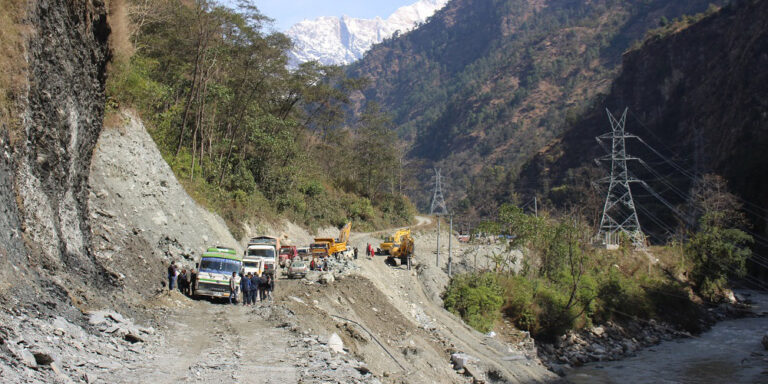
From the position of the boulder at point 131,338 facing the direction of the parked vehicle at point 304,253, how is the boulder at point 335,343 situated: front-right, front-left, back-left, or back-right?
front-right

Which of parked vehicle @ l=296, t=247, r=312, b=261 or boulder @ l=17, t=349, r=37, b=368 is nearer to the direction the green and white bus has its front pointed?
the boulder

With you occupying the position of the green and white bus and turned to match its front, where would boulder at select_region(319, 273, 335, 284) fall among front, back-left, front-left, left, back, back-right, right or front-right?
back-left

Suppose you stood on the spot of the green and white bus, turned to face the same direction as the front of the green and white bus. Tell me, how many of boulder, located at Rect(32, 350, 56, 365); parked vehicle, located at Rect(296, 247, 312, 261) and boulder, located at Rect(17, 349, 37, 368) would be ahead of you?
2

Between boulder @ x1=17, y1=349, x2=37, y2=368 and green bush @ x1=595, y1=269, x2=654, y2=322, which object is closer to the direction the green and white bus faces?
the boulder

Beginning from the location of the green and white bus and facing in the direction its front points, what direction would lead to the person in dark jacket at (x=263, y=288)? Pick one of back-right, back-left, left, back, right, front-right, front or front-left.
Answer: left

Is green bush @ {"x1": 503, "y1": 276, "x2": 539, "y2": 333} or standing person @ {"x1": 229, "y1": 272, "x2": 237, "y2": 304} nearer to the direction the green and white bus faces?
the standing person

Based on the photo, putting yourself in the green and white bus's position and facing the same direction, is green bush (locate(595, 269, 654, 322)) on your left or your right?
on your left

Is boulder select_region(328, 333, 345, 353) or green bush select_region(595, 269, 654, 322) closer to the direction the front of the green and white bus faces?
the boulder

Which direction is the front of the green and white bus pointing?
toward the camera

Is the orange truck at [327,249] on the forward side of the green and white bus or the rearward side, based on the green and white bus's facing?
on the rearward side

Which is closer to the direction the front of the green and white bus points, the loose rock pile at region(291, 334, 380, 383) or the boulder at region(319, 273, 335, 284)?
the loose rock pile

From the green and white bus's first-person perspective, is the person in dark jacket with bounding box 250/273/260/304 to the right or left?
on its left

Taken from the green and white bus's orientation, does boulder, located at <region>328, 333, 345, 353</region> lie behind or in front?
in front

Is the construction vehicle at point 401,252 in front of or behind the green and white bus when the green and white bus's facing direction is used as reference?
behind

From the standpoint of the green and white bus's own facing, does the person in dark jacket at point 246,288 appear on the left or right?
on its left

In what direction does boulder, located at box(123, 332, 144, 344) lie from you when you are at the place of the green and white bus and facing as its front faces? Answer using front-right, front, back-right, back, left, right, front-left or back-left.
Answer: front

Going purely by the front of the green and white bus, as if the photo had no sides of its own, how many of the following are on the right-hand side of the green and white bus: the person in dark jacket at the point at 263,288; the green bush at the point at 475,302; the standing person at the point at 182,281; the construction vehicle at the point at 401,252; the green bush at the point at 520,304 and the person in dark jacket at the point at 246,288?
1

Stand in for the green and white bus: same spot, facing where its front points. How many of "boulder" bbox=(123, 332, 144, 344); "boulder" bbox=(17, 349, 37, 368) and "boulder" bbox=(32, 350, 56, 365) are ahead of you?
3

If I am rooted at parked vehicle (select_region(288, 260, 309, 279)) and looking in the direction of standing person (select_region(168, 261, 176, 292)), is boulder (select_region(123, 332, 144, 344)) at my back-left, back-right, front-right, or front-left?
front-left
